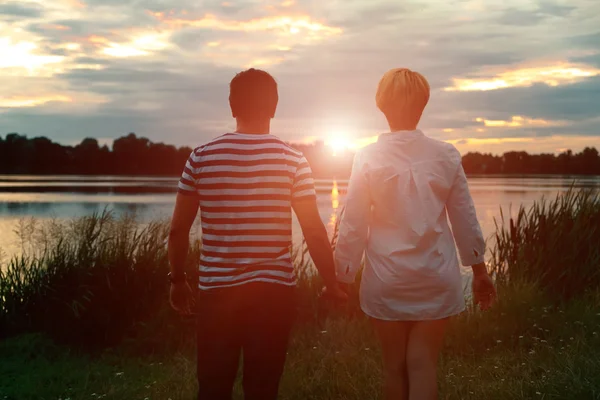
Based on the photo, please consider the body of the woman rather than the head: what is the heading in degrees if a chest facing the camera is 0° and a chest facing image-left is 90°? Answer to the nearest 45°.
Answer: approximately 180°

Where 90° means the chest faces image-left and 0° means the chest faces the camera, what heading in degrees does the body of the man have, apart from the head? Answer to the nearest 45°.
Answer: approximately 180°

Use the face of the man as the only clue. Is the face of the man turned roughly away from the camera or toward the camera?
away from the camera

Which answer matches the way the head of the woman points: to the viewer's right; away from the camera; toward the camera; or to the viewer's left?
away from the camera

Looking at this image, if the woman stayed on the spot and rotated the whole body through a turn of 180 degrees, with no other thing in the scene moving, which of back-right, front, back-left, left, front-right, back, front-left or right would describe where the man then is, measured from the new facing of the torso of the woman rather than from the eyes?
front-right
